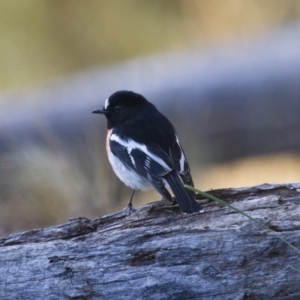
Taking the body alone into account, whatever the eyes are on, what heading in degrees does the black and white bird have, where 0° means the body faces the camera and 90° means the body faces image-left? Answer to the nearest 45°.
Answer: approximately 135°
